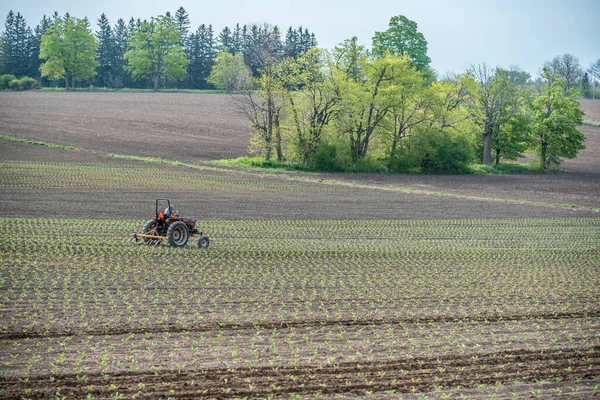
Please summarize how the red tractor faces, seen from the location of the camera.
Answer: facing away from the viewer and to the right of the viewer

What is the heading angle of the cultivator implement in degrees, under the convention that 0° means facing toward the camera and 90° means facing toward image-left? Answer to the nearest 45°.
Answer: approximately 270°
